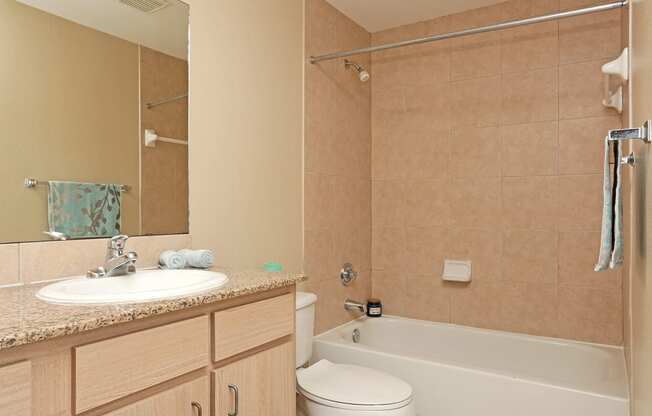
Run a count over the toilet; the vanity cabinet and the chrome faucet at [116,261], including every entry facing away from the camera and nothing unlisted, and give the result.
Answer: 0

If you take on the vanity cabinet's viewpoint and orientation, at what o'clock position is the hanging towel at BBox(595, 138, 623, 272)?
The hanging towel is roughly at 11 o'clock from the vanity cabinet.

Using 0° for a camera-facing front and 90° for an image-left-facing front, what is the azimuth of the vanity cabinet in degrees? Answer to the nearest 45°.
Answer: approximately 315°

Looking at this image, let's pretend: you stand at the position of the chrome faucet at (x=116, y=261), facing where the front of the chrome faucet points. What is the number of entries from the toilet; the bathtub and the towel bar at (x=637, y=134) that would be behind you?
0

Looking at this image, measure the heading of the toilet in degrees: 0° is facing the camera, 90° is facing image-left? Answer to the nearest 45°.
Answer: approximately 315°

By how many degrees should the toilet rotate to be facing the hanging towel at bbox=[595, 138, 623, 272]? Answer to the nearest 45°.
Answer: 0° — it already faces it

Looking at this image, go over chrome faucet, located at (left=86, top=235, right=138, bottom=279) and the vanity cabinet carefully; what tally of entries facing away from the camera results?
0

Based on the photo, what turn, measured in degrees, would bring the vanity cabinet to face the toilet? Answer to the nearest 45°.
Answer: approximately 90° to its left

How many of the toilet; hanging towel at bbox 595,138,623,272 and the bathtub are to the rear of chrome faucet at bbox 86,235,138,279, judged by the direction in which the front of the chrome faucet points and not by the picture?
0

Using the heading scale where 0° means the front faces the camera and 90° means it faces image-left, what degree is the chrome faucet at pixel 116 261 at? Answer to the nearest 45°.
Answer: approximately 315°

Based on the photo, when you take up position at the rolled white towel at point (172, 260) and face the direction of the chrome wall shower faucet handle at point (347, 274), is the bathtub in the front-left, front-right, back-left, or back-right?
front-right

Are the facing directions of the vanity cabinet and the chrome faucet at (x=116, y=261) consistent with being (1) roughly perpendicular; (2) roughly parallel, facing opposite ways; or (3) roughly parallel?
roughly parallel

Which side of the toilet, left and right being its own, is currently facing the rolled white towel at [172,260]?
right

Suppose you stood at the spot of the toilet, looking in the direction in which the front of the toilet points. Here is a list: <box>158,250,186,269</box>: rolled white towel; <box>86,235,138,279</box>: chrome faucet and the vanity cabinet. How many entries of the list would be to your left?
0
